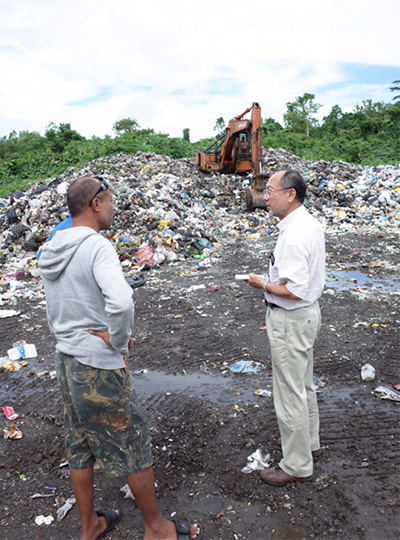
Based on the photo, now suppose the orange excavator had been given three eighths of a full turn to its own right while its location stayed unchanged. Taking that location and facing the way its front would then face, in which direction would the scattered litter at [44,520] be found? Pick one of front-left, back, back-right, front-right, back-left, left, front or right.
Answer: left

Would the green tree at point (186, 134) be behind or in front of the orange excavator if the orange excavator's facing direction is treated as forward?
behind

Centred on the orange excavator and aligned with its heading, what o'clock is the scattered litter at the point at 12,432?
The scattered litter is roughly at 2 o'clock from the orange excavator.

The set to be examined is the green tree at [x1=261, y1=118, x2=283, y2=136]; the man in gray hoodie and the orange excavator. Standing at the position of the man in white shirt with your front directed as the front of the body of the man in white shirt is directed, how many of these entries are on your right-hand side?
2

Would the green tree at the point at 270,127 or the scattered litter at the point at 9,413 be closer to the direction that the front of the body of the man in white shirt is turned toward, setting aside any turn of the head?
the scattered litter

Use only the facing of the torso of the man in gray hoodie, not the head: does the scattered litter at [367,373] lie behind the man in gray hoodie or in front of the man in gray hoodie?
in front

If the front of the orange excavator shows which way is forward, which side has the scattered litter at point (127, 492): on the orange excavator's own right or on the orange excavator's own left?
on the orange excavator's own right

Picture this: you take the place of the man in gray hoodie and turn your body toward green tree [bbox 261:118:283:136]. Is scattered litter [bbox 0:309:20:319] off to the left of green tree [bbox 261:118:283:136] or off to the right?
left

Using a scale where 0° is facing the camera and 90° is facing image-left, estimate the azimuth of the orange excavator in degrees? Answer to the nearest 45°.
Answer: approximately 315°

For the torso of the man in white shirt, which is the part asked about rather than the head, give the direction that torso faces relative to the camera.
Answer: to the viewer's left

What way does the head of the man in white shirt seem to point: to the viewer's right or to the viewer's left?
to the viewer's left

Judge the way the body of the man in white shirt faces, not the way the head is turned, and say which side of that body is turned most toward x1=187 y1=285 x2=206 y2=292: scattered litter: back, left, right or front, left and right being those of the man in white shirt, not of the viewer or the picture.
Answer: right

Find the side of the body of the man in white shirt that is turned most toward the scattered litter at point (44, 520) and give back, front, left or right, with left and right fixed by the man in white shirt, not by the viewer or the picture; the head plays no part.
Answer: front

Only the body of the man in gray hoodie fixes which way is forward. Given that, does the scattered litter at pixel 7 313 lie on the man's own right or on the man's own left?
on the man's own left

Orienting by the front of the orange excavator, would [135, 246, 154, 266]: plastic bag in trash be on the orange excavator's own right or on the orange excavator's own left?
on the orange excavator's own right

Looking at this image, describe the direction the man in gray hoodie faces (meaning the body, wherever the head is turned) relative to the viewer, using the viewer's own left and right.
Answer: facing away from the viewer and to the right of the viewer

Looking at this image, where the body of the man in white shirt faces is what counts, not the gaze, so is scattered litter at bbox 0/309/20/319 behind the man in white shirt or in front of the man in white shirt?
in front
